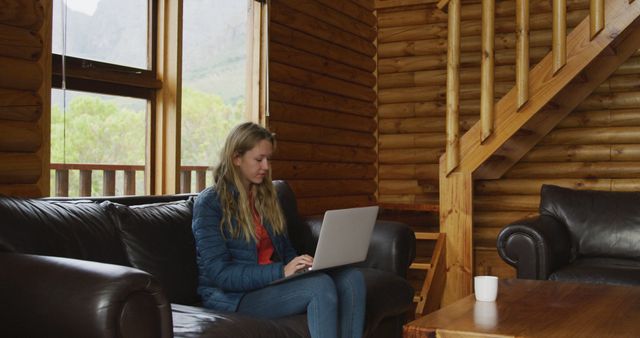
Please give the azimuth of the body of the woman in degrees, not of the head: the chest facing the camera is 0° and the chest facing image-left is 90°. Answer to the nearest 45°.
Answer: approximately 315°

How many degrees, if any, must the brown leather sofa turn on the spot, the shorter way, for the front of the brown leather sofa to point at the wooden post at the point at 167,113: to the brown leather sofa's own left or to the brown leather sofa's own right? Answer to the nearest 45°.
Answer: approximately 135° to the brown leather sofa's own left

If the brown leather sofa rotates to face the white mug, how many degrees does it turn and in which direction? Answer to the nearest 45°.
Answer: approximately 45° to its left

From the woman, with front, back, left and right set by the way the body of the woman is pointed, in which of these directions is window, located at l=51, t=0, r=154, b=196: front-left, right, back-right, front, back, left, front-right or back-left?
back

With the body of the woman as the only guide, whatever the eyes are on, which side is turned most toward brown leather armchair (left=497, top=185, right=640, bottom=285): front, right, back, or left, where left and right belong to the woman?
left

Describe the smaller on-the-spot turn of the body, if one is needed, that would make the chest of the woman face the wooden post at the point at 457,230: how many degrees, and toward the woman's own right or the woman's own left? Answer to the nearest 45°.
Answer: approximately 90° to the woman's own left

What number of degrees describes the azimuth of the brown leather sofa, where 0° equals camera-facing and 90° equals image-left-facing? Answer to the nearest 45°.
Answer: approximately 315°
